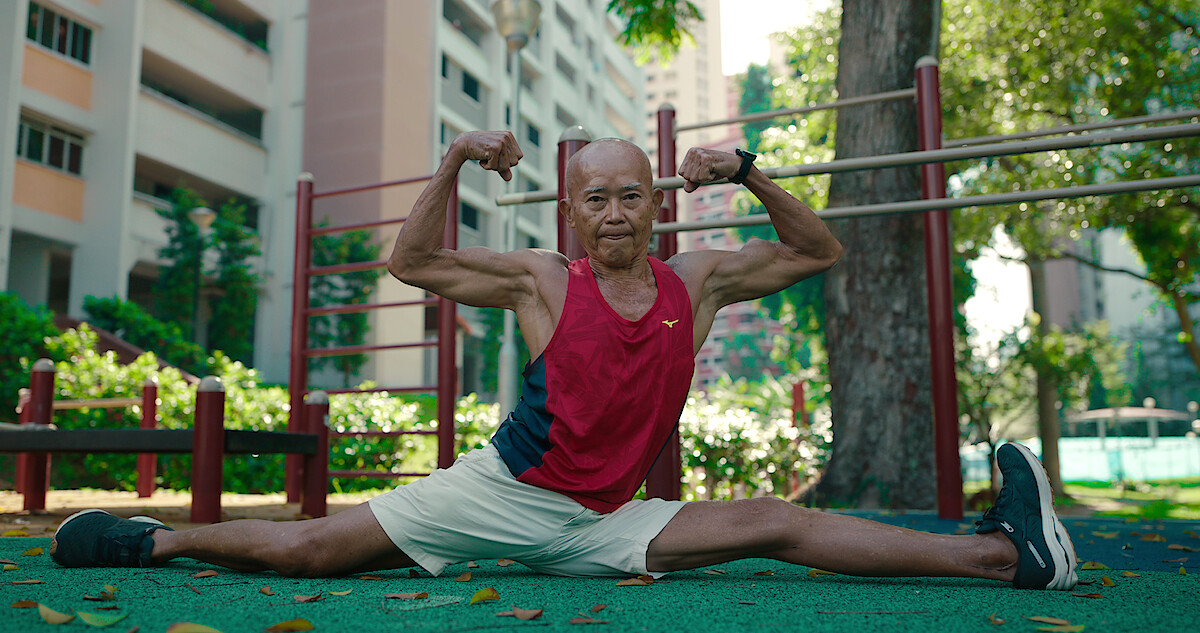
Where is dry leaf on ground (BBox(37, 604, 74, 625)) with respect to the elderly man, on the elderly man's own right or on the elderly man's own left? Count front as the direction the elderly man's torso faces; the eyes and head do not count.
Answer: on the elderly man's own right

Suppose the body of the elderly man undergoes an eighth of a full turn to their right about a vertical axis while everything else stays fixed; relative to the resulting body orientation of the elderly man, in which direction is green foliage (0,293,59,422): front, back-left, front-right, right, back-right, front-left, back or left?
right

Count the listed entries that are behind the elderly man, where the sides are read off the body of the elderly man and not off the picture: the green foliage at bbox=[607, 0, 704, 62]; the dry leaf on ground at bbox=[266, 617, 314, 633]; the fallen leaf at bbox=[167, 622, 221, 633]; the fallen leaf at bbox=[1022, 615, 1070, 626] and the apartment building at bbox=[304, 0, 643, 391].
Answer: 2

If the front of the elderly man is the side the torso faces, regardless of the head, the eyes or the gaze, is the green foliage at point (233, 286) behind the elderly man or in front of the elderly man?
behind

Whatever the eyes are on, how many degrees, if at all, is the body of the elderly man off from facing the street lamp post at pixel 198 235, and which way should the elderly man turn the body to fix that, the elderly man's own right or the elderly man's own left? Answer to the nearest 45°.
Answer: approximately 135° to the elderly man's own right

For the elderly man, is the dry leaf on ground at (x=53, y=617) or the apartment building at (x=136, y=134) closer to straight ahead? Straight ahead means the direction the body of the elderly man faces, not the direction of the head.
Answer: the dry leaf on ground

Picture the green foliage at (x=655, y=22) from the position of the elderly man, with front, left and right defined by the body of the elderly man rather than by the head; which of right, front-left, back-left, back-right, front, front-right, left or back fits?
back

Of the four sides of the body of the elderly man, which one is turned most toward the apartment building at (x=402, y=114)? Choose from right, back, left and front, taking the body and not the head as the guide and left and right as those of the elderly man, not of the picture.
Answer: back

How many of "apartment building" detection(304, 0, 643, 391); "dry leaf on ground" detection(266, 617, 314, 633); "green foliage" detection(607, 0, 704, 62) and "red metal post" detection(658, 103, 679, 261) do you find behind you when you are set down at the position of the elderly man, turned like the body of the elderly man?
3

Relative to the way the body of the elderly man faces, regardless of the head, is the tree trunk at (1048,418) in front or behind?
behind

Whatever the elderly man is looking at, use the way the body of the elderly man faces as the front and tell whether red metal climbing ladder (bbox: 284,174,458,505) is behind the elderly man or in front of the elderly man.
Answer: behind

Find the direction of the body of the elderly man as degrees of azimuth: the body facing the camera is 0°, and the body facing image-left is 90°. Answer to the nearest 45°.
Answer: approximately 0°

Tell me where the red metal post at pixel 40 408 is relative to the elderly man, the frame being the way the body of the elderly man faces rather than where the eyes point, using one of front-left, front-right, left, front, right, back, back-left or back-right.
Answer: back-right

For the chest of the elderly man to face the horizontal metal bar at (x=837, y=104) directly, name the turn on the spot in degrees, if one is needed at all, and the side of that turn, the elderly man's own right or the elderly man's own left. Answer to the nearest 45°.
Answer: approximately 135° to the elderly man's own left

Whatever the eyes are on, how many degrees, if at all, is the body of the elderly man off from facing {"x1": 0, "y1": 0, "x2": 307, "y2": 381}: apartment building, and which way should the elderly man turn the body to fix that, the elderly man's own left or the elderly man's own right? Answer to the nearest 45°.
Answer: approximately 135° to the elderly man's own right
